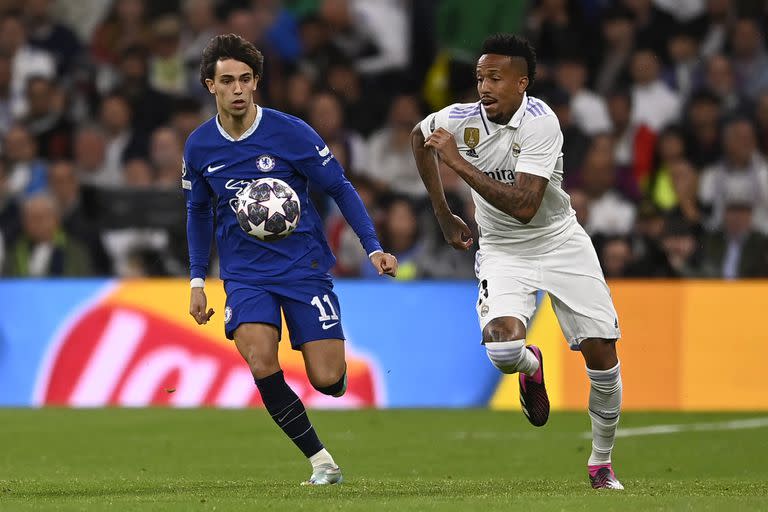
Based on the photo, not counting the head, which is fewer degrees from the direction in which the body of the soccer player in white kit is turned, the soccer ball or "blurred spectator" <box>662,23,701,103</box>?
the soccer ball

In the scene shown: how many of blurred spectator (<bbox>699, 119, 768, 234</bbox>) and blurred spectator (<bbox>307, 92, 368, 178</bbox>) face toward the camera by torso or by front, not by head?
2

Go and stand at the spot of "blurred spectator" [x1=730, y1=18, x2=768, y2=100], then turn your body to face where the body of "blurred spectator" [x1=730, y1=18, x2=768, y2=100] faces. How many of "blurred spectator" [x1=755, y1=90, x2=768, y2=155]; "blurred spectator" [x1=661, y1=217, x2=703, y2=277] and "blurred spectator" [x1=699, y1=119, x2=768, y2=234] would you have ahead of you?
3

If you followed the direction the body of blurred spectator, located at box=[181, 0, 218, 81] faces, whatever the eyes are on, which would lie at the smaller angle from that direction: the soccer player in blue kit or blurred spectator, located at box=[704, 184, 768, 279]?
the soccer player in blue kit

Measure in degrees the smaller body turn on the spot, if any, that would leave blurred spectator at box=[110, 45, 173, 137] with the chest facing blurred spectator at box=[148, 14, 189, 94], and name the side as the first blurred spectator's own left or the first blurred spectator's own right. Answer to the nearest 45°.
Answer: approximately 135° to the first blurred spectator's own left

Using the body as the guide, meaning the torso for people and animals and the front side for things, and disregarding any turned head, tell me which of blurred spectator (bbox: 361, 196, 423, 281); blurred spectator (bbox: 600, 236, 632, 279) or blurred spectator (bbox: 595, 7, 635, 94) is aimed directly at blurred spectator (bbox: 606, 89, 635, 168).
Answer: blurred spectator (bbox: 595, 7, 635, 94)

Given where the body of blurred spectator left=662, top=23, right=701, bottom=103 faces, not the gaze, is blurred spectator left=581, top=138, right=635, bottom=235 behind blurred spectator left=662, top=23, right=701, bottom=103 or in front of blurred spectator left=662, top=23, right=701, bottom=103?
in front

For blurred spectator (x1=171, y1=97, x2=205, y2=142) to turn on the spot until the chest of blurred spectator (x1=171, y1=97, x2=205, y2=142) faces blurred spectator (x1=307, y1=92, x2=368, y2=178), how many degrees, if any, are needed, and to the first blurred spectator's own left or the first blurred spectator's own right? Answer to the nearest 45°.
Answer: approximately 45° to the first blurred spectator's own left

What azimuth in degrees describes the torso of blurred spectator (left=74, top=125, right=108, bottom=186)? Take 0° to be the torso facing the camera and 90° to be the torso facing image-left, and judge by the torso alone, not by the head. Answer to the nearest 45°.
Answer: approximately 0°
